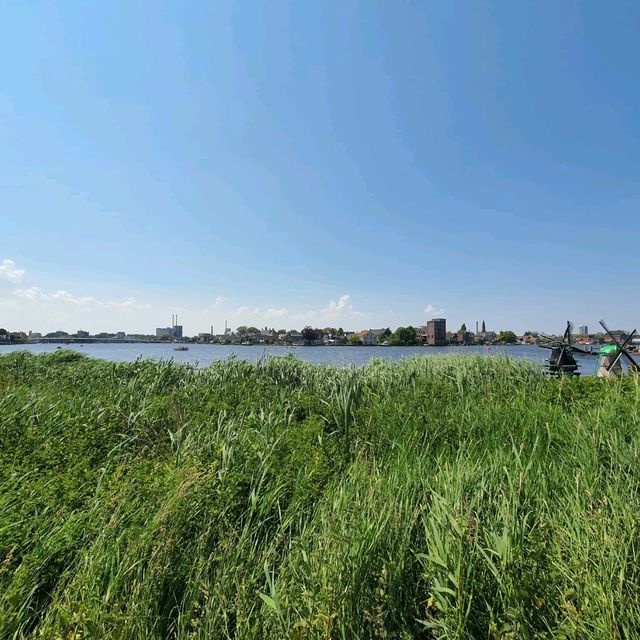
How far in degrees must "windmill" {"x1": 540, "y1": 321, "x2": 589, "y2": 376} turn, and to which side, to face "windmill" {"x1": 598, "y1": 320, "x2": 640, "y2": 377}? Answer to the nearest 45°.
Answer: approximately 90° to its left

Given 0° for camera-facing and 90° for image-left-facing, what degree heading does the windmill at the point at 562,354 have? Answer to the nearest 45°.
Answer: approximately 0°
